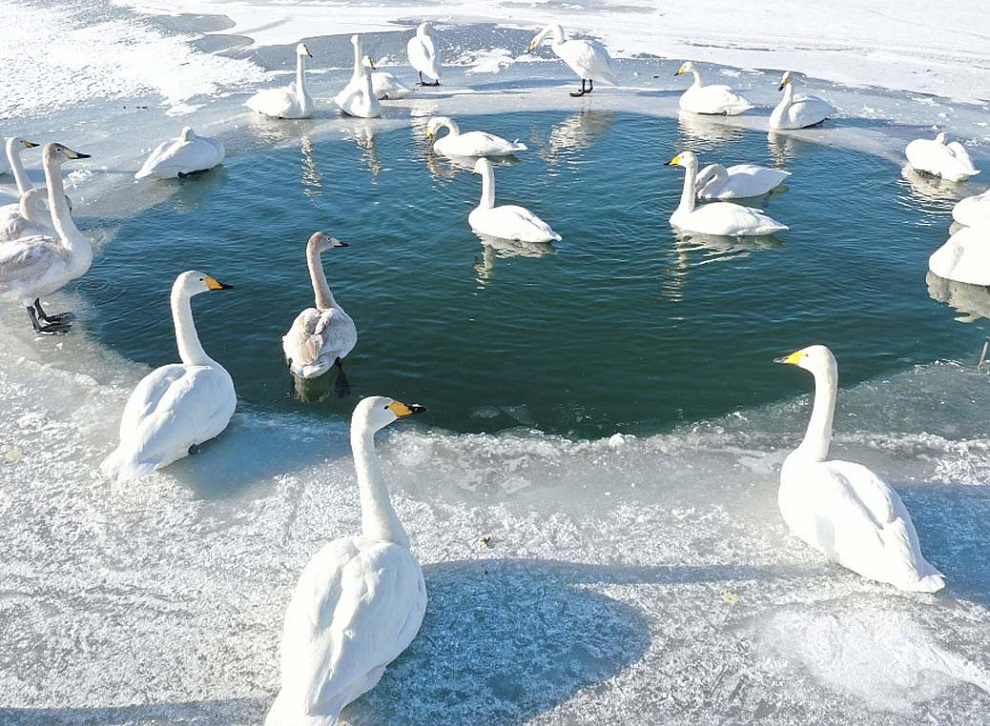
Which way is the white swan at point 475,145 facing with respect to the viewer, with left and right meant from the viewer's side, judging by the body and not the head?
facing to the left of the viewer

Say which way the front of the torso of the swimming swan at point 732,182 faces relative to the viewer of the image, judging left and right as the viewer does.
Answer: facing to the left of the viewer

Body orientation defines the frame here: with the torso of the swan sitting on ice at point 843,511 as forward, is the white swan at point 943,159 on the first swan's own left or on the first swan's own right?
on the first swan's own right

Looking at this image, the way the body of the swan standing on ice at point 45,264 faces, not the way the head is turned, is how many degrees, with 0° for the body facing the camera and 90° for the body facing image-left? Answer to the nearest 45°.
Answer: approximately 270°

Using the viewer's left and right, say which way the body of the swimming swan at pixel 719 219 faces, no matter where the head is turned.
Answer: facing to the left of the viewer

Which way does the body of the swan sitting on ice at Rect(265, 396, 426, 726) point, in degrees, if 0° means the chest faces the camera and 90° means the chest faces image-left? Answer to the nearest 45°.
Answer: approximately 225°

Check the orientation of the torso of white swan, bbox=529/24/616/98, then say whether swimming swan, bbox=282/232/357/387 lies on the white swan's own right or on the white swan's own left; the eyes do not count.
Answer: on the white swan's own left

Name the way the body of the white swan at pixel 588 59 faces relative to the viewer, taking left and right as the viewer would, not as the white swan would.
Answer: facing to the left of the viewer

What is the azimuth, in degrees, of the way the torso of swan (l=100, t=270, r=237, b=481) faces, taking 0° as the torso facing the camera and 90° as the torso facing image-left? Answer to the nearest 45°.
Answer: approximately 225°

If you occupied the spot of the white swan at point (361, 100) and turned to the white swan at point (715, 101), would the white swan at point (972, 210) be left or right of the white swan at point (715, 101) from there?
right

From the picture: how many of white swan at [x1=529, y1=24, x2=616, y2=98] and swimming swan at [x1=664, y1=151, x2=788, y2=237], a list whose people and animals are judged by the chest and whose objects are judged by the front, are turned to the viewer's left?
2

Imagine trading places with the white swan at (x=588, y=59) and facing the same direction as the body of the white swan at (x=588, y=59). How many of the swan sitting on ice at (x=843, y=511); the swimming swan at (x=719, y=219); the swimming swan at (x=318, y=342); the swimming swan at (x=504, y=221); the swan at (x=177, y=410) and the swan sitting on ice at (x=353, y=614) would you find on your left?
6

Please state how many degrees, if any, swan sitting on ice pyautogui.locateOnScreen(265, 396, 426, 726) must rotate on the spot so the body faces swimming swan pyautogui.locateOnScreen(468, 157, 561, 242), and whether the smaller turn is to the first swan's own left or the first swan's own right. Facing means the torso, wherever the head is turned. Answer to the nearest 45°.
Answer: approximately 45° to the first swan's own left

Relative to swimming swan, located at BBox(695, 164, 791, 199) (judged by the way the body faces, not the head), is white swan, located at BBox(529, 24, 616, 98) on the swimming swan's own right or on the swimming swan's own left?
on the swimming swan's own right

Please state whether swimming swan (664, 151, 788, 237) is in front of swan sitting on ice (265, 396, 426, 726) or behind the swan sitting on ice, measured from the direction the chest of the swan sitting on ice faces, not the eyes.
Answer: in front

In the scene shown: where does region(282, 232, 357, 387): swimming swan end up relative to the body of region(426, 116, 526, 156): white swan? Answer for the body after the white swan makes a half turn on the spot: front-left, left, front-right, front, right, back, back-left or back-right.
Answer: right

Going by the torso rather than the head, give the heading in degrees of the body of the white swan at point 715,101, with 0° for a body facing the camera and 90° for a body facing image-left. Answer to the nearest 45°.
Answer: approximately 90°
